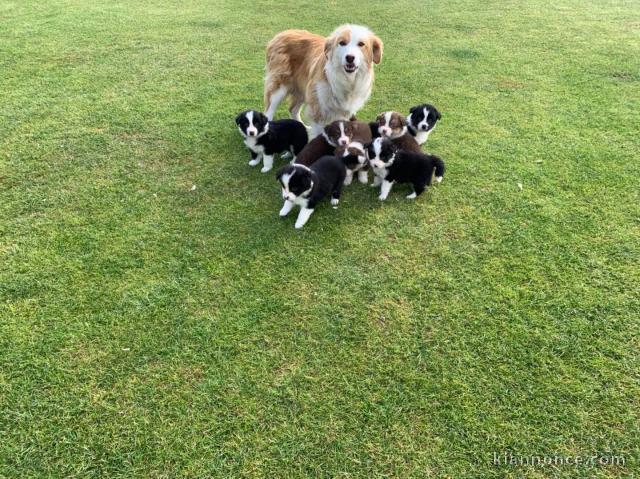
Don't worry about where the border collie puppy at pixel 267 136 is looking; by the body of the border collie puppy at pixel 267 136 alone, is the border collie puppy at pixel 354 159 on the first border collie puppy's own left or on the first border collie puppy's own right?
on the first border collie puppy's own left

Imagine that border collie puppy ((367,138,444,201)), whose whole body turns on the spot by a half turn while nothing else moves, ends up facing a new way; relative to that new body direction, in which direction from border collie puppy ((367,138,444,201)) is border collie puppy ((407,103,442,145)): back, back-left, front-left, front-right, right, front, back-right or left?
front-left

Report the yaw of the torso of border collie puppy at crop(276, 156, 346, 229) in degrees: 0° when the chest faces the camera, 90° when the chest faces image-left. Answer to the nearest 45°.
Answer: approximately 45°

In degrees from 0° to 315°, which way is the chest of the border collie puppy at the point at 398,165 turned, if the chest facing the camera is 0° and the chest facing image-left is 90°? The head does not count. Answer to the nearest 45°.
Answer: approximately 45°

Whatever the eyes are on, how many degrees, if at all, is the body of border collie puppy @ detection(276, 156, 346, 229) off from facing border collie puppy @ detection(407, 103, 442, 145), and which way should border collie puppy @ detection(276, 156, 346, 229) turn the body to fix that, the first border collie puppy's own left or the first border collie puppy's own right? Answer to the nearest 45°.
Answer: approximately 180°

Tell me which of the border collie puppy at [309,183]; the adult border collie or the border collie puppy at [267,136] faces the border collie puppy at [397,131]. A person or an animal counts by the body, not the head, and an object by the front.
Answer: the adult border collie

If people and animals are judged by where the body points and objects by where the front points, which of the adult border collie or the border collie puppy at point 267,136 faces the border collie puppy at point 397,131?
the adult border collie
